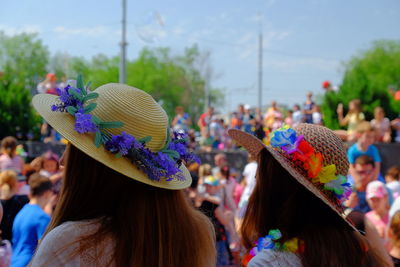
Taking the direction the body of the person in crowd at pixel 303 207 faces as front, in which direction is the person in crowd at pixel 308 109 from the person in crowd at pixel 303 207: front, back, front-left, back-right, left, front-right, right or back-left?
front-right

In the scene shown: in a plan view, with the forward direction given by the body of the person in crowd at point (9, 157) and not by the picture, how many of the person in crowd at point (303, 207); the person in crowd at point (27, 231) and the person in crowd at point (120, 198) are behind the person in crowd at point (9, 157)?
3

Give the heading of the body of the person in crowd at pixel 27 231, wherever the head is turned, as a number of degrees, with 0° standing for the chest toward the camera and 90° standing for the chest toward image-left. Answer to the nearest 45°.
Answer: approximately 225°

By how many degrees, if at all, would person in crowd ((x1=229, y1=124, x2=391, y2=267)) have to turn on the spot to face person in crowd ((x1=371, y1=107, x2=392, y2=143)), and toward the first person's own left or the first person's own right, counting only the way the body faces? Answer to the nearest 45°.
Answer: approximately 45° to the first person's own right

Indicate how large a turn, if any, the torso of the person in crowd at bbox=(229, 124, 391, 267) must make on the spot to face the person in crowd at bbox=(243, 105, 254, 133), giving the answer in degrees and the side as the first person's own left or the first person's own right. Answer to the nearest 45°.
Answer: approximately 45° to the first person's own right

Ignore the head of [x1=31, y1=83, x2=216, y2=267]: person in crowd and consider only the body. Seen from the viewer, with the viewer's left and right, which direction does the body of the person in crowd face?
facing away from the viewer and to the left of the viewer

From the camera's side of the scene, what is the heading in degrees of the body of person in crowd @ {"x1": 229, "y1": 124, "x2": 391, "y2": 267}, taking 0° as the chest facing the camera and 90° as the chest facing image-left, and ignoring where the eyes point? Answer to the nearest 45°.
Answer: approximately 135°
